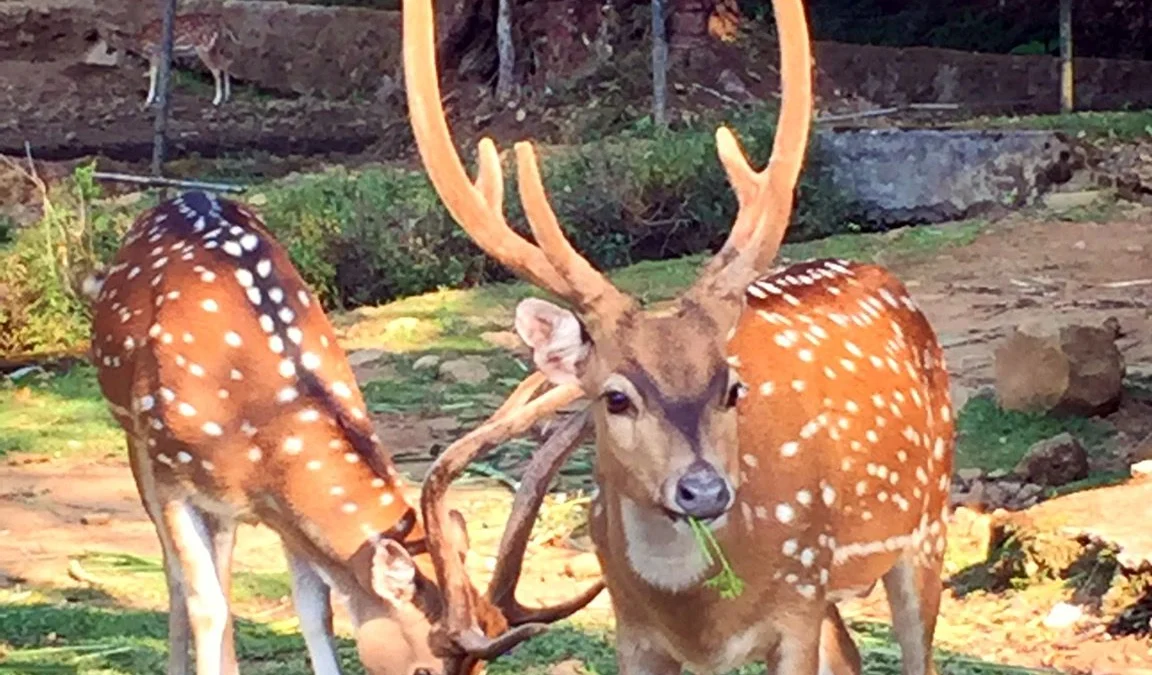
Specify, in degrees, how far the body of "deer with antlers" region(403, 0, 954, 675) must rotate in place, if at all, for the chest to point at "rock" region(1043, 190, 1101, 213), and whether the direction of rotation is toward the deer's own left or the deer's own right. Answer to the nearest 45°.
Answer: approximately 135° to the deer's own right

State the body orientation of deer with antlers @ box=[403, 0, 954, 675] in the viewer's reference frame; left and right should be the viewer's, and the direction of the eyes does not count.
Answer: facing the viewer and to the left of the viewer

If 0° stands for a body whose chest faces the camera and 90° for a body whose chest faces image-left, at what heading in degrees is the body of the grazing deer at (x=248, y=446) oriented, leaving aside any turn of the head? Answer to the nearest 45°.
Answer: approximately 315°

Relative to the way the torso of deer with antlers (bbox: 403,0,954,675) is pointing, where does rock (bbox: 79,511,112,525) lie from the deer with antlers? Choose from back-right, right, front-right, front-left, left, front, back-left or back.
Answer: right

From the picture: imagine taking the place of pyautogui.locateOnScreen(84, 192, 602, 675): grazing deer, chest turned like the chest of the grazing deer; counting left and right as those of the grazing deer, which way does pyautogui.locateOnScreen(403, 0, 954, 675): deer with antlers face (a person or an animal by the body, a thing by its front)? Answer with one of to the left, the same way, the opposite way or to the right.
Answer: to the right

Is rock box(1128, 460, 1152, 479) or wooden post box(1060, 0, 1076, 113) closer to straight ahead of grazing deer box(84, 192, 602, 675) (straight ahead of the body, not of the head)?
the rock

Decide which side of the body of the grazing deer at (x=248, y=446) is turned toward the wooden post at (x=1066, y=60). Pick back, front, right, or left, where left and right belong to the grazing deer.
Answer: left
